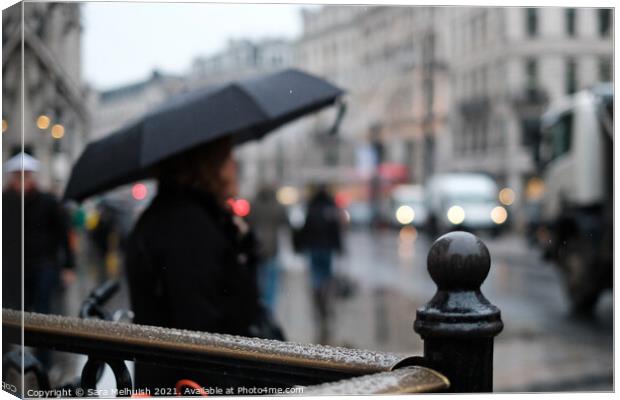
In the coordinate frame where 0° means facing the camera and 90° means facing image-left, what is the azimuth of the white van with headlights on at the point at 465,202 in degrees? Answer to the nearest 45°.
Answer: approximately 315°

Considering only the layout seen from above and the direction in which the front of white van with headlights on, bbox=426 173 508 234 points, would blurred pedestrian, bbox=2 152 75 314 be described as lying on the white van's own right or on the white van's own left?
on the white van's own right

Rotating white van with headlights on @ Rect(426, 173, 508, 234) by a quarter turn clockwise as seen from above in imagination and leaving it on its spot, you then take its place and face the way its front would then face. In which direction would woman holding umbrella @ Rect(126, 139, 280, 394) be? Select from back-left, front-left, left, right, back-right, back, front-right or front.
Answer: front-left

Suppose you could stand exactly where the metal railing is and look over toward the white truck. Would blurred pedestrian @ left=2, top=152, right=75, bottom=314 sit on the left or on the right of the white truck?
left
